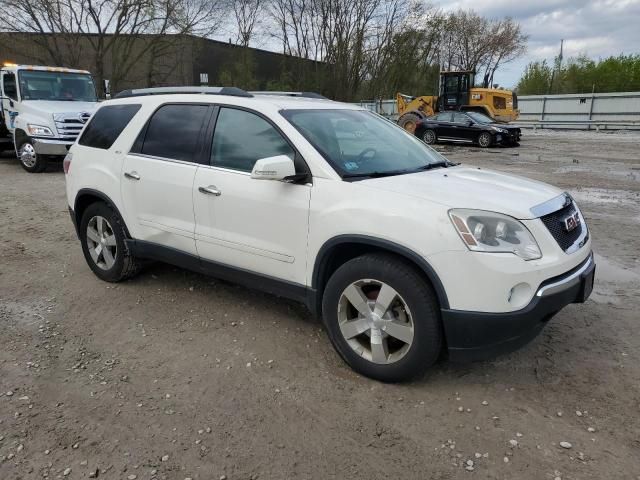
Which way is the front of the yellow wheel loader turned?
to the viewer's left

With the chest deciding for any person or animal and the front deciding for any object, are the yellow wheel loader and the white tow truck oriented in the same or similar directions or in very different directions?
very different directions

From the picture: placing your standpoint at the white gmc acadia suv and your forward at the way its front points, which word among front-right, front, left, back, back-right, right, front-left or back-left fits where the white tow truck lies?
back

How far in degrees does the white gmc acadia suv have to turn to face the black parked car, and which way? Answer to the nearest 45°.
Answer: approximately 135° to its left

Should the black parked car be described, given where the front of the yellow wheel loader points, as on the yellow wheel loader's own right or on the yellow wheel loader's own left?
on the yellow wheel loader's own left

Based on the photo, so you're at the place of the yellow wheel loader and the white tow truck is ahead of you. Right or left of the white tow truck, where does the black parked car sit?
left

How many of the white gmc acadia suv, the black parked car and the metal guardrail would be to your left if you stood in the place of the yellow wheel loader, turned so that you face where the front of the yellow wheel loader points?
2

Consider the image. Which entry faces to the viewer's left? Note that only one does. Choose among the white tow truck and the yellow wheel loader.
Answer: the yellow wheel loader

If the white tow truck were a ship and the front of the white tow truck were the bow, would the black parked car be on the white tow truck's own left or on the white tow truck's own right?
on the white tow truck's own left
